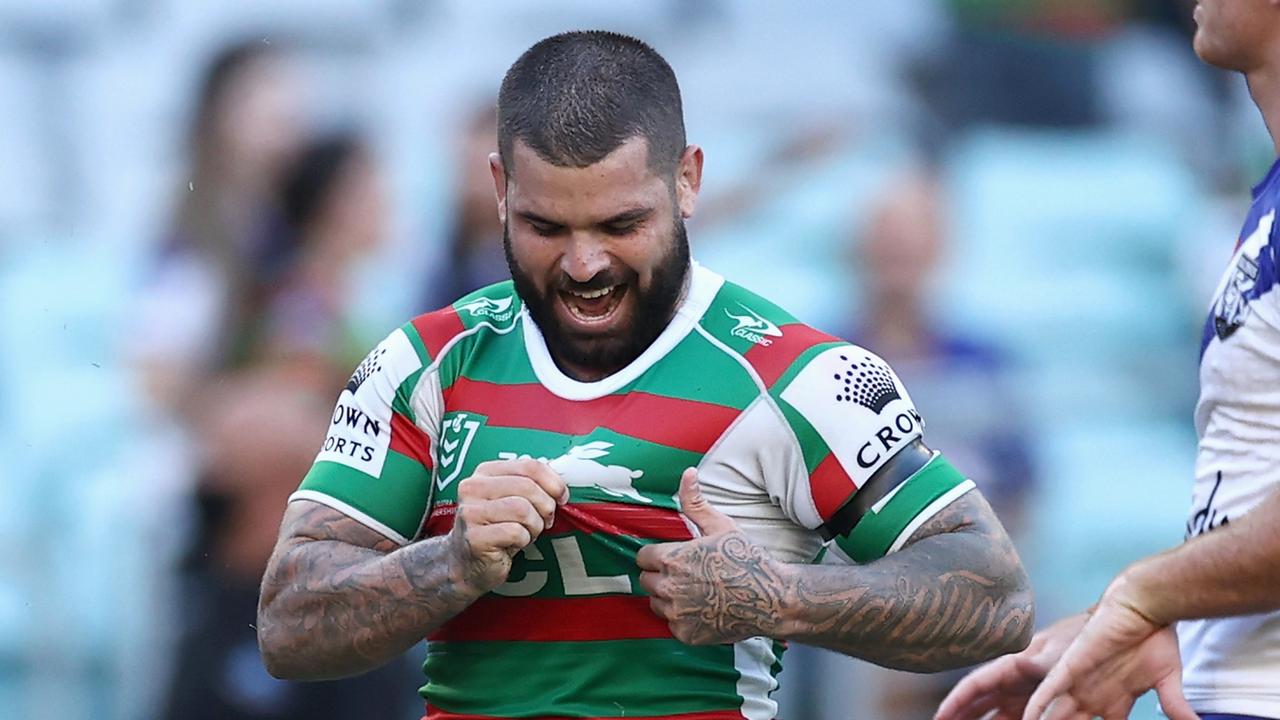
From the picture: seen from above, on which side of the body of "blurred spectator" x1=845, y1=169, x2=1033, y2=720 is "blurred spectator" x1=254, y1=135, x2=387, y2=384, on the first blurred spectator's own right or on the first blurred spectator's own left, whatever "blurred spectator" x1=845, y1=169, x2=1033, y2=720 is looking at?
on the first blurred spectator's own right

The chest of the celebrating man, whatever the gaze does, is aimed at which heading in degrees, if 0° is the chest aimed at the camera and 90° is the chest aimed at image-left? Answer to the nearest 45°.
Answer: approximately 0°

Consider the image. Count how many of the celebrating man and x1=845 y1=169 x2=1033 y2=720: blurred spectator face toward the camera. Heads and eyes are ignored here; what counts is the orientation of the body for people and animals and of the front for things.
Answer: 2

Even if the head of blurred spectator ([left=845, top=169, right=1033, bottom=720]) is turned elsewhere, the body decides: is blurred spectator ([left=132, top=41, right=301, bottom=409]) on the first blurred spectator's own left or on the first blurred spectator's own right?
on the first blurred spectator's own right

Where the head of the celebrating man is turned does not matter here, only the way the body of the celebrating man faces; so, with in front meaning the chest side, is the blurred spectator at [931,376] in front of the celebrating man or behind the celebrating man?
behind

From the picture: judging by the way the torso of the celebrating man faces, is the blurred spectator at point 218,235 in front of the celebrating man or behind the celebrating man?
behind

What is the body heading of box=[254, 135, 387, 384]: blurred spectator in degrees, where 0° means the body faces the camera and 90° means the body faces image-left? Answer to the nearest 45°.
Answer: approximately 315°
